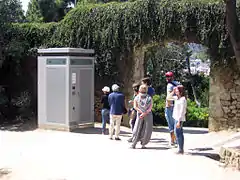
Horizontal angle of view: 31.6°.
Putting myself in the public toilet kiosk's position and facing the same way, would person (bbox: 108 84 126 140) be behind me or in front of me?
in front

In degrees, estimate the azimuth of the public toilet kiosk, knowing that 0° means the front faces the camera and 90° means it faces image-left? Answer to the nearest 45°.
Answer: approximately 315°

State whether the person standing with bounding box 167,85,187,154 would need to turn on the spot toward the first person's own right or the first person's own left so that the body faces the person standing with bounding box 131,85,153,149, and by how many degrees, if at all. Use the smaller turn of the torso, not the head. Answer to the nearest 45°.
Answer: approximately 45° to the first person's own right

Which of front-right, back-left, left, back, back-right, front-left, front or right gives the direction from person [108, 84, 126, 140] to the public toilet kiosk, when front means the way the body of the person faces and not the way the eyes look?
front-left

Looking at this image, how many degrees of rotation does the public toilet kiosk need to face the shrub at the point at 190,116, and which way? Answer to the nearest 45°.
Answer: approximately 90° to its left

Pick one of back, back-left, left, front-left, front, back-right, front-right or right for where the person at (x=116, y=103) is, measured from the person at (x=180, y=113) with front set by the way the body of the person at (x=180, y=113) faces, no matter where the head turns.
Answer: front-right

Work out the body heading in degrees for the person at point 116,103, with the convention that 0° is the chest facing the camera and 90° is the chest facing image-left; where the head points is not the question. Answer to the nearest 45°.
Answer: approximately 180°

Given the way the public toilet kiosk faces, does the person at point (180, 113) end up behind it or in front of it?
in front
